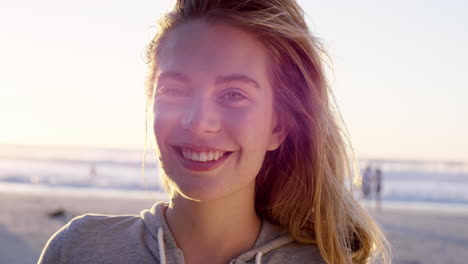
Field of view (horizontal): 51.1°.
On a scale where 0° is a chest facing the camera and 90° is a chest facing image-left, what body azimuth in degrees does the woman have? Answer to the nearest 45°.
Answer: approximately 0°
